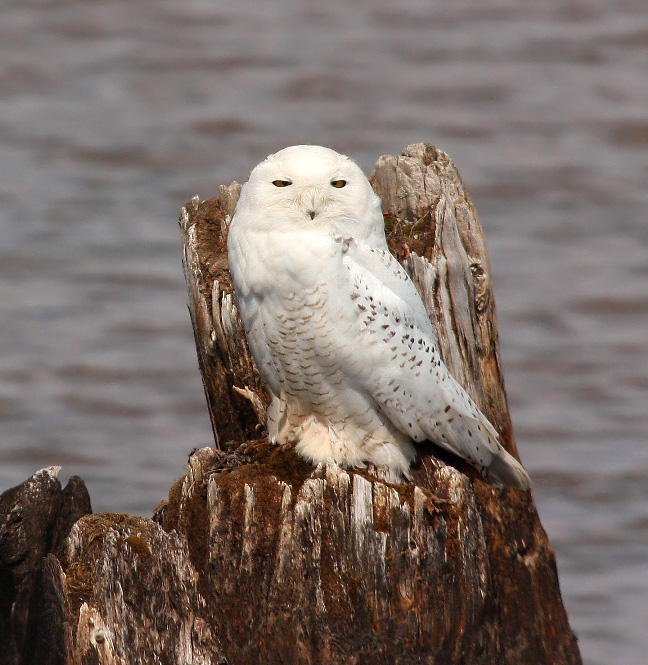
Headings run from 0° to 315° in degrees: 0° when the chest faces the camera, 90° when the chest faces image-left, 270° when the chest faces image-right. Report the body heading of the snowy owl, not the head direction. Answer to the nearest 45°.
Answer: approximately 45°
